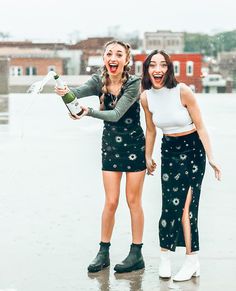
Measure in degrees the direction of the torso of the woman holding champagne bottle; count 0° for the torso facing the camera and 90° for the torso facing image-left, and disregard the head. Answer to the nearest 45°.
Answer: approximately 45°
